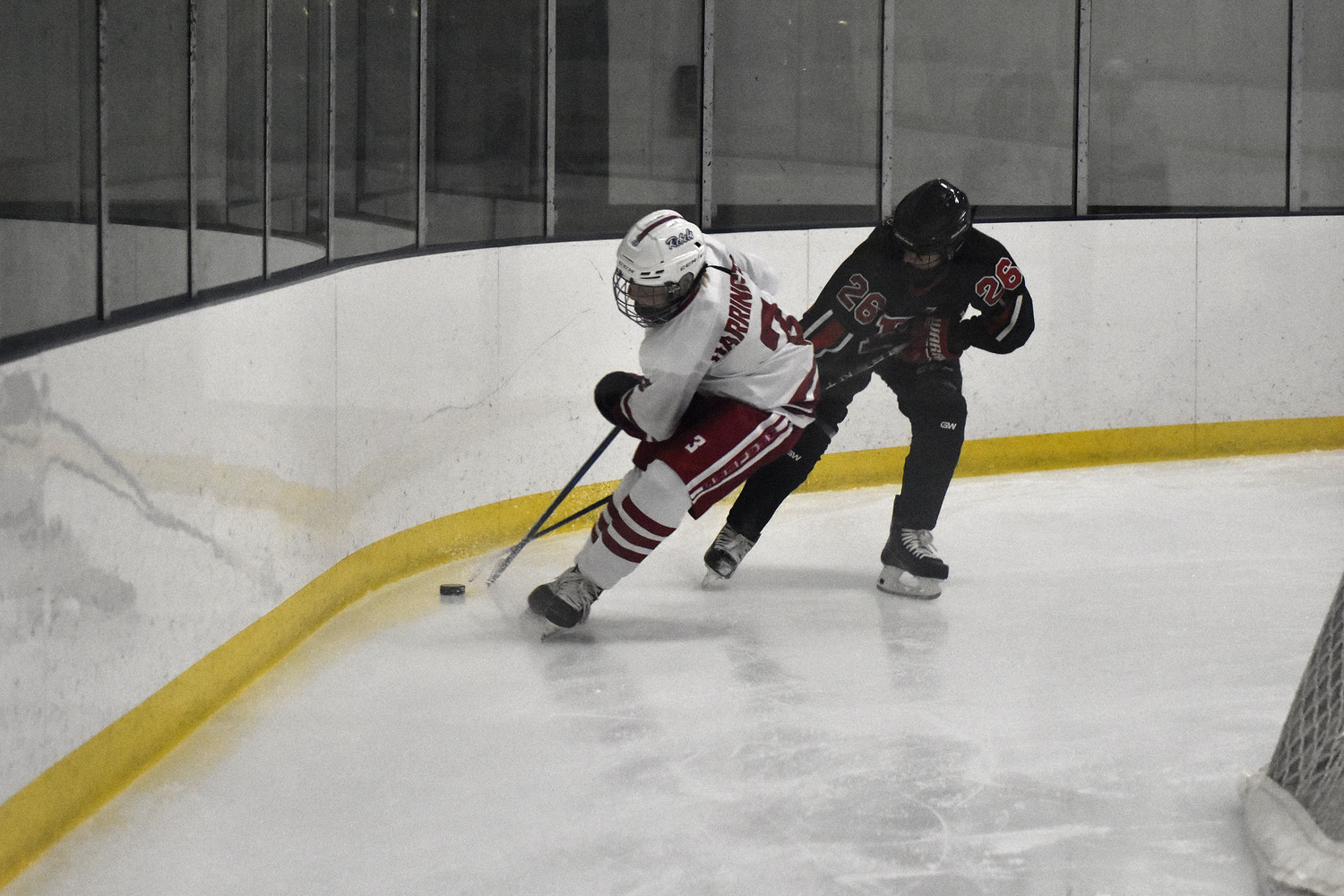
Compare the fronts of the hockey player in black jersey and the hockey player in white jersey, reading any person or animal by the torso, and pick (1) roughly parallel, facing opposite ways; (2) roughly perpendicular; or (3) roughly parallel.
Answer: roughly perpendicular

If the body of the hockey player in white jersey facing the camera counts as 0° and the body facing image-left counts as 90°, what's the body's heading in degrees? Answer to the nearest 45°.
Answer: approximately 90°
